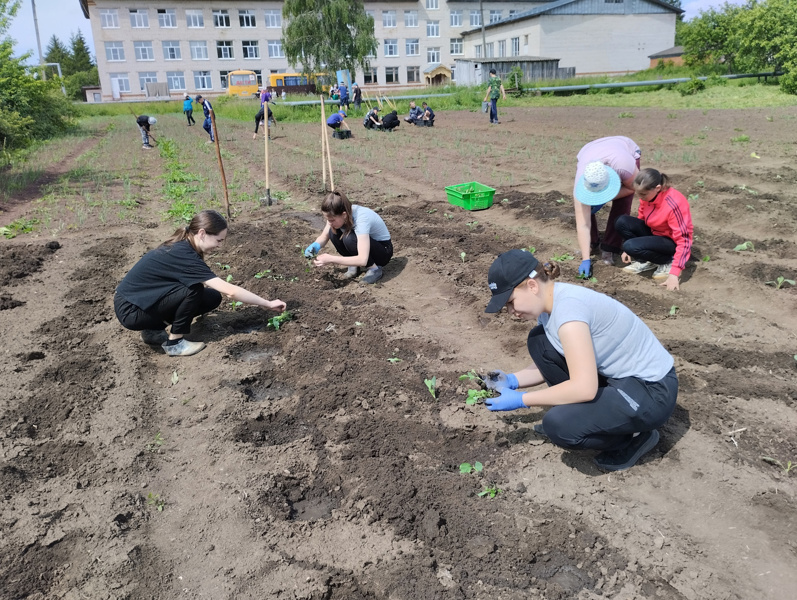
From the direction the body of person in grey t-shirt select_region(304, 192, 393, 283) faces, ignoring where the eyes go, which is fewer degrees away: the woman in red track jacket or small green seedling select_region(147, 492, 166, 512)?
the small green seedling

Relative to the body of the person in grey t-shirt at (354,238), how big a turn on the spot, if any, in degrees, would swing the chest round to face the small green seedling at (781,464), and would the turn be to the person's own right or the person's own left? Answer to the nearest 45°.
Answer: approximately 90° to the person's own left

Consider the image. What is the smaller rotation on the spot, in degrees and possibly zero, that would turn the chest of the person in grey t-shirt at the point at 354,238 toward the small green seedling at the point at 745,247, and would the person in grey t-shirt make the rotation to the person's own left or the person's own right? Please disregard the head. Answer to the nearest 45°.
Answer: approximately 135° to the person's own left

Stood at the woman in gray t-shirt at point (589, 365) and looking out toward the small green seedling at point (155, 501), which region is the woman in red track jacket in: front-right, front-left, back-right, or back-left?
back-right

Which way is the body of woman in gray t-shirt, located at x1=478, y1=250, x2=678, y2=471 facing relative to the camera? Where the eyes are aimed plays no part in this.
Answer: to the viewer's left
